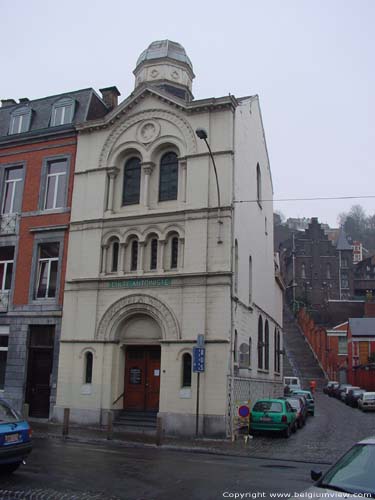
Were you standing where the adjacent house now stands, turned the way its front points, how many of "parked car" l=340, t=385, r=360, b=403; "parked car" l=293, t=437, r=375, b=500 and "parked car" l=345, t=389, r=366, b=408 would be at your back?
2

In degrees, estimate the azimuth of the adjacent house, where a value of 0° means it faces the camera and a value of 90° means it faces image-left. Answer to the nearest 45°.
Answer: approximately 45°

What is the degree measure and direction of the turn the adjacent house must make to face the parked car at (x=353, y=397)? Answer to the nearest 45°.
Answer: approximately 180°

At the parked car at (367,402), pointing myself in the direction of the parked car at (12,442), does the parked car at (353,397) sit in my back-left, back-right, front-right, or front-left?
back-right
